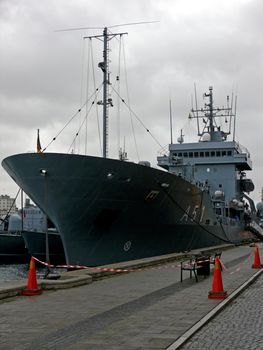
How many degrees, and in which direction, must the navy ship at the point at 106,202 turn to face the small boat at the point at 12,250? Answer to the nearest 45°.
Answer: approximately 90° to its right

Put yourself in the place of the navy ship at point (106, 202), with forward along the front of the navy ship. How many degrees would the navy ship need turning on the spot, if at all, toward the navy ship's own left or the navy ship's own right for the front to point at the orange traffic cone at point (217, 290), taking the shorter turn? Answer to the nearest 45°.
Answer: approximately 45° to the navy ship's own left

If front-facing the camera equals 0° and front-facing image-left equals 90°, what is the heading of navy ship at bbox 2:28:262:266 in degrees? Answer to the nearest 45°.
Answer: approximately 45°

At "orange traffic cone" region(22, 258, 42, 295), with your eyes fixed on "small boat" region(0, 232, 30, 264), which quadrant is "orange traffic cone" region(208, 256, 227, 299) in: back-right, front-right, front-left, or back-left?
back-right
